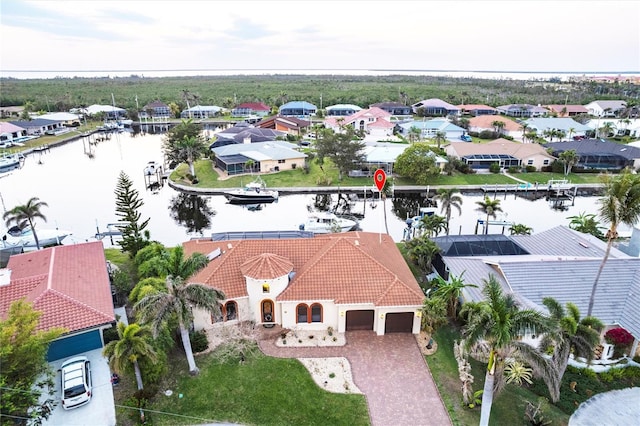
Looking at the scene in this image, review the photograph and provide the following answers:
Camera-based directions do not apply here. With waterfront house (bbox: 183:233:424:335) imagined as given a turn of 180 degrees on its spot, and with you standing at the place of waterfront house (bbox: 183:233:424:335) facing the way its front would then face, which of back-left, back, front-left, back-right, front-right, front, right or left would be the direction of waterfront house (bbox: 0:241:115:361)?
left

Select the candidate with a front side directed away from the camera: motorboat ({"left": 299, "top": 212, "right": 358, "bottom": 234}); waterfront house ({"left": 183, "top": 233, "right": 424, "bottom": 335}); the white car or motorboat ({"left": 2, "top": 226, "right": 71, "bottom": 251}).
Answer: the white car

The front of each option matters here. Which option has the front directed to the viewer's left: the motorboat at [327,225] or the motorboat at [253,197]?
the motorboat at [253,197]

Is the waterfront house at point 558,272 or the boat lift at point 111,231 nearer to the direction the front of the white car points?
the boat lift

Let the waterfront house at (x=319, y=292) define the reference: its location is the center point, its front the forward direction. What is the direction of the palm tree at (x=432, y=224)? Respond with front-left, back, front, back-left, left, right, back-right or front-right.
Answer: back-left

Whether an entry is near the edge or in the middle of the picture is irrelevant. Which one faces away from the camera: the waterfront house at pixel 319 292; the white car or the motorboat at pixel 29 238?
the white car

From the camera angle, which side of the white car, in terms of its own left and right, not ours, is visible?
back

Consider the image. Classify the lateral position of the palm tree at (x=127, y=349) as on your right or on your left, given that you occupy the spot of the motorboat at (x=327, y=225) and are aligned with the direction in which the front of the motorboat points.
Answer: on your right

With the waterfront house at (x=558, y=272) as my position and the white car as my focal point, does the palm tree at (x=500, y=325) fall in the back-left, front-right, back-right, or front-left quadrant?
front-left

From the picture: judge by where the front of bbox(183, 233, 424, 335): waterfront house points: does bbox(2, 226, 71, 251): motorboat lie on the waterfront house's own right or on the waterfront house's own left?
on the waterfront house's own right

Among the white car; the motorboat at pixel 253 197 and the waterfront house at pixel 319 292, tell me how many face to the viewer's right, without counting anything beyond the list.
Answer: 0

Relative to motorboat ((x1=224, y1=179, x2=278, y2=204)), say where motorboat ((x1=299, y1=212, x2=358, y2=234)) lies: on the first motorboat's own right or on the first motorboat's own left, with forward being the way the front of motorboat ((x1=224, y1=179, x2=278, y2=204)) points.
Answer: on the first motorboat's own left
